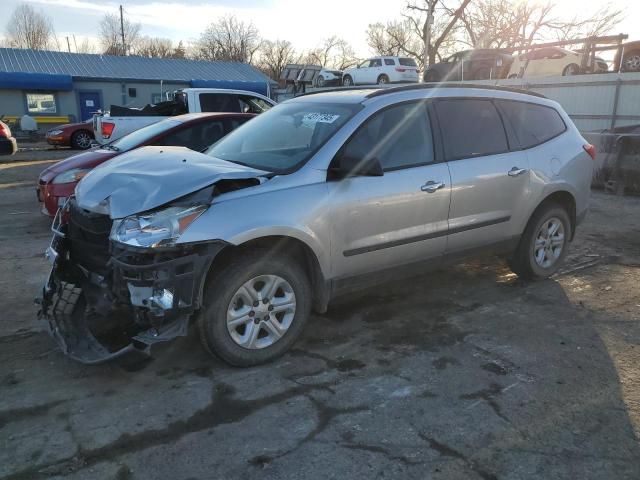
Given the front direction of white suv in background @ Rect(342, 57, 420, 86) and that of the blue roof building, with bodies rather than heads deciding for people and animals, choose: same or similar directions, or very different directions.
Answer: very different directions

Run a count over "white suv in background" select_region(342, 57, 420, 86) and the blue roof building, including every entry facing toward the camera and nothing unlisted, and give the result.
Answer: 1

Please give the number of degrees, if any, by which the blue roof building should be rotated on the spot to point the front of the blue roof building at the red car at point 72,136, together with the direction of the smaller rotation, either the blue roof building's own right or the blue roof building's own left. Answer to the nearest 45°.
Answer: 0° — it already faces it

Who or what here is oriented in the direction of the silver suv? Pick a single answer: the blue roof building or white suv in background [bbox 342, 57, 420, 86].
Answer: the blue roof building

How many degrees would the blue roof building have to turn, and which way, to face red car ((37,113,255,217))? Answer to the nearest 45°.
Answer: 0° — it already faces it

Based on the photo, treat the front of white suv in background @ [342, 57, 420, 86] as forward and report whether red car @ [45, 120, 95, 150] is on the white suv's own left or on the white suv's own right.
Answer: on the white suv's own left

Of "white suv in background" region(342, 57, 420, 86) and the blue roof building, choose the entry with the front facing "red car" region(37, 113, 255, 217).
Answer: the blue roof building

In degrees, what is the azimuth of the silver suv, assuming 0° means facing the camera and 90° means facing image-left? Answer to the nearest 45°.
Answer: approximately 45°

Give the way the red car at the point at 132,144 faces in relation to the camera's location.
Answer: facing the viewer and to the left of the viewer

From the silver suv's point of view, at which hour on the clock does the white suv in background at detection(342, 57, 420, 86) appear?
The white suv in background is roughly at 5 o'clock from the silver suv.

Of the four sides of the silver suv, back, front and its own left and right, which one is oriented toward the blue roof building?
right

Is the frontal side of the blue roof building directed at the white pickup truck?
yes

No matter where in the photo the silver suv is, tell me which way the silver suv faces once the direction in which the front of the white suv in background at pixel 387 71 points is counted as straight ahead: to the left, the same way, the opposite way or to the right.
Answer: to the left
